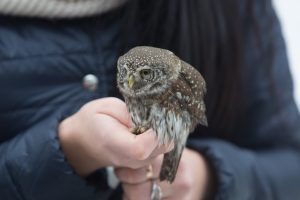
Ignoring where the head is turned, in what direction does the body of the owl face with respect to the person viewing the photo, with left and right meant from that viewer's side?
facing the viewer and to the left of the viewer

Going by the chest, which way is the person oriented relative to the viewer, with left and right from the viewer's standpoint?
facing the viewer
